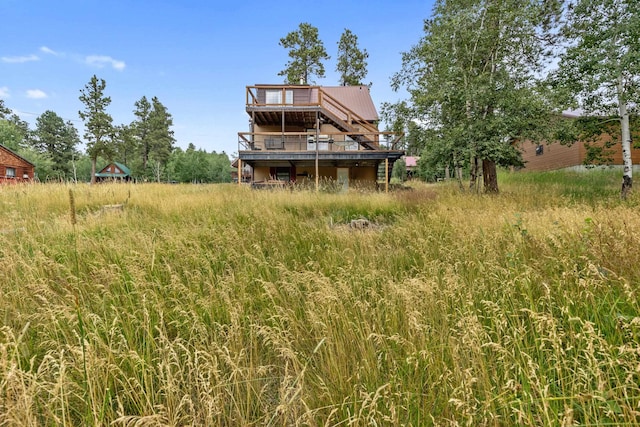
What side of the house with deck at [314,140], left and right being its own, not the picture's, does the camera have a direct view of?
front

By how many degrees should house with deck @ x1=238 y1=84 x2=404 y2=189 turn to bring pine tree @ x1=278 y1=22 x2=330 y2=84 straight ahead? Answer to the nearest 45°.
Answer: approximately 180°

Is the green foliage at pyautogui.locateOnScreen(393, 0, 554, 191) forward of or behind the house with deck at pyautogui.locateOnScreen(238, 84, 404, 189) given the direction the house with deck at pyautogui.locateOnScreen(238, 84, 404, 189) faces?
forward

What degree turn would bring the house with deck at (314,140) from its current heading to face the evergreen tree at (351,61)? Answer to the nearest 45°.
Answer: approximately 180°

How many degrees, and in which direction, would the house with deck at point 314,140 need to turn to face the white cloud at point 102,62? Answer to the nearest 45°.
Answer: approximately 135° to its right
